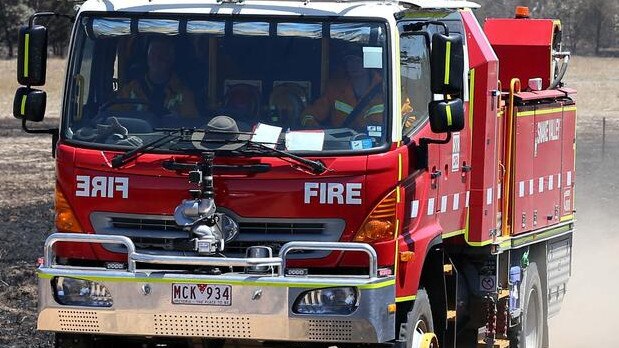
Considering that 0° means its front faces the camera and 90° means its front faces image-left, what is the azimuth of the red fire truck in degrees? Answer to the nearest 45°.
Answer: approximately 45°
